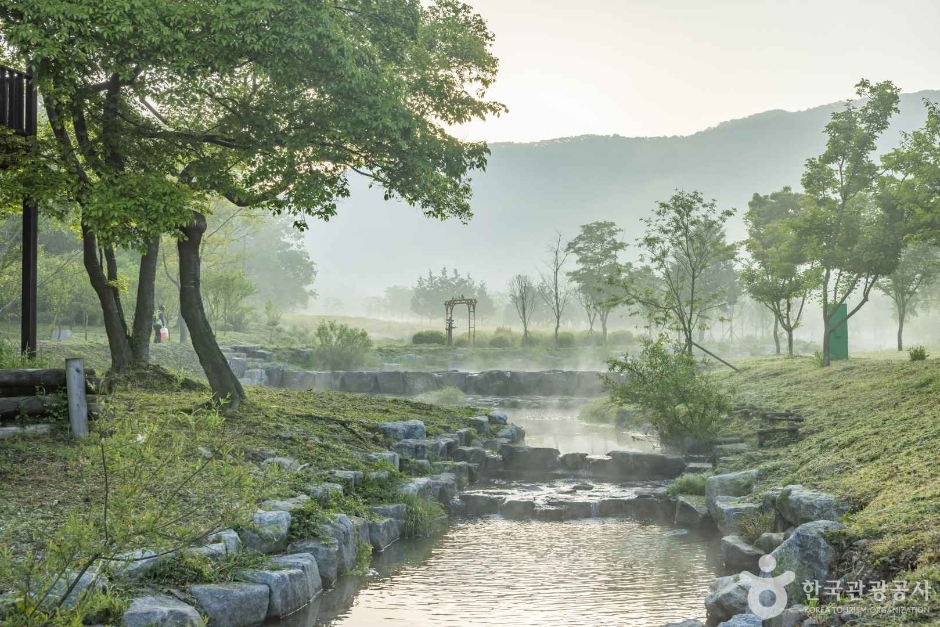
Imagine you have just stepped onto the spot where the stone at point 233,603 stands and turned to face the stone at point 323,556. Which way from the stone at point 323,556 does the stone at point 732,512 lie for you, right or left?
right

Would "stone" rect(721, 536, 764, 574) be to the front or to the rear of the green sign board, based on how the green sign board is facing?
to the front

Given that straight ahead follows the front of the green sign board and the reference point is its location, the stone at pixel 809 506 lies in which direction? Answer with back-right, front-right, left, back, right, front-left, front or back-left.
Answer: front

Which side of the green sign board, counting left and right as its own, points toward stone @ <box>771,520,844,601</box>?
front

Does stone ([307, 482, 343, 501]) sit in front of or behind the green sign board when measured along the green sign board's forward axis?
in front

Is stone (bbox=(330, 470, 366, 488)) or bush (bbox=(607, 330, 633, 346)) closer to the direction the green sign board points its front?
the stone

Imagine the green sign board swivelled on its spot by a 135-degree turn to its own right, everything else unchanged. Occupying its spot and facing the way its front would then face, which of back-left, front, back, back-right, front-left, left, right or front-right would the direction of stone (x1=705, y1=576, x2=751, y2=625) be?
back-left

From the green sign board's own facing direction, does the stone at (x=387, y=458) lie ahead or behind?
ahead

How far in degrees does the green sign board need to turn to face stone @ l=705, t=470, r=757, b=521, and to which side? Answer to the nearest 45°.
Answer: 0° — it already faces it

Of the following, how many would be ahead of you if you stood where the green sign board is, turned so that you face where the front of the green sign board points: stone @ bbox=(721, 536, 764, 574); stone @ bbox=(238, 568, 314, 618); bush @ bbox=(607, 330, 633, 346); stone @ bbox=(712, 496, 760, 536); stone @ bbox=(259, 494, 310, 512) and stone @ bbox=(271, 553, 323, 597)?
5

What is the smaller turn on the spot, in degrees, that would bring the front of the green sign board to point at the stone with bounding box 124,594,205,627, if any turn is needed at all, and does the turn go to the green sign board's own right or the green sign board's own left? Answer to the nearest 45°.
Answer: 0° — it already faces it

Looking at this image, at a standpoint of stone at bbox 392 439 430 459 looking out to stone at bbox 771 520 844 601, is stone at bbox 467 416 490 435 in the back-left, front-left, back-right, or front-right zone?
back-left

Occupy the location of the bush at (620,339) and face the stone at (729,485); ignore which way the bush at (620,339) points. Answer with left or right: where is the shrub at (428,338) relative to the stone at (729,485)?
right

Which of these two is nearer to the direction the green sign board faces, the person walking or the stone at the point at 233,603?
the stone

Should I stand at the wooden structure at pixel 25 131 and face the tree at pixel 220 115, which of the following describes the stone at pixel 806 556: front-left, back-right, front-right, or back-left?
front-right

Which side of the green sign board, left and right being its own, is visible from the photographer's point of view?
front

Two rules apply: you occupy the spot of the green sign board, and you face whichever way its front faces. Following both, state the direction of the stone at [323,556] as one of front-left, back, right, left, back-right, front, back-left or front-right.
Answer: front
